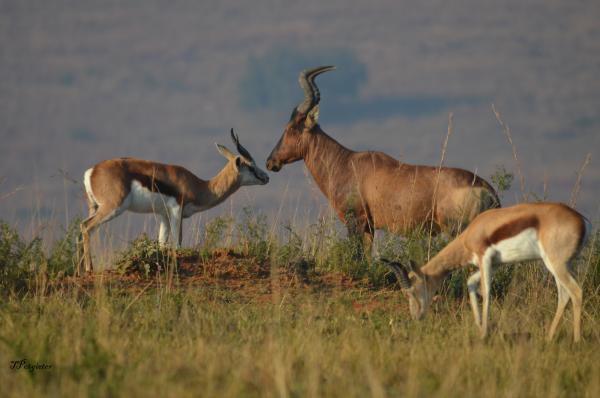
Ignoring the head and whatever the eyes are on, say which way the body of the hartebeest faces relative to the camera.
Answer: to the viewer's left

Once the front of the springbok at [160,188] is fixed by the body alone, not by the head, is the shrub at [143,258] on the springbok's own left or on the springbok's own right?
on the springbok's own right

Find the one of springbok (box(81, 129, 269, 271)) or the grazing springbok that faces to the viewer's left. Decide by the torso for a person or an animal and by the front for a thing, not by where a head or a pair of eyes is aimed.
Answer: the grazing springbok

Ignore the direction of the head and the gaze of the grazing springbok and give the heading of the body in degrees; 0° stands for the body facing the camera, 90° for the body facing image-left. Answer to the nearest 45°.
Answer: approximately 90°

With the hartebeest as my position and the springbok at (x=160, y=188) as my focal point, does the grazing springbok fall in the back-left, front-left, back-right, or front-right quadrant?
back-left

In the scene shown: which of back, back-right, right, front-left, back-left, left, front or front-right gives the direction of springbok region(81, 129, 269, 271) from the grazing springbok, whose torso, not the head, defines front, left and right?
front-right

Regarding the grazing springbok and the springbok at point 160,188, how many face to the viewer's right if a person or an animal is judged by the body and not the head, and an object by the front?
1

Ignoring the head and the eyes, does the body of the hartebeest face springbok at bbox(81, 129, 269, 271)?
yes

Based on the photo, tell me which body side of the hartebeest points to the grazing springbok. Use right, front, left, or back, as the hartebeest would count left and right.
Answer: left

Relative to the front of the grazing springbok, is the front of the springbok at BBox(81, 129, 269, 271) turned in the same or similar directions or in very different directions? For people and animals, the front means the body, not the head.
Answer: very different directions

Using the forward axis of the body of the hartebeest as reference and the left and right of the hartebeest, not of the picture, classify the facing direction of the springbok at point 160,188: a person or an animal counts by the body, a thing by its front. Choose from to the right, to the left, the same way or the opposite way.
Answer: the opposite way

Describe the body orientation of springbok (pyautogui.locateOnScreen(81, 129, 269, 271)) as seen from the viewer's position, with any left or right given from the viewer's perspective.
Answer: facing to the right of the viewer

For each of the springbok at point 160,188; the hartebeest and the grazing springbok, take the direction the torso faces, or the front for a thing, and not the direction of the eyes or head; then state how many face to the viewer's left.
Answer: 2

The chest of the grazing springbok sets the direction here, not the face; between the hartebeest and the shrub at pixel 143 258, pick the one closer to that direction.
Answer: the shrub

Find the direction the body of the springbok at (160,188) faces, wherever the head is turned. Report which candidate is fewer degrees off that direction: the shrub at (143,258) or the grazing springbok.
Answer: the grazing springbok

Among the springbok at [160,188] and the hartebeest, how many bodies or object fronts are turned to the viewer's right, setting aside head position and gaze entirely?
1

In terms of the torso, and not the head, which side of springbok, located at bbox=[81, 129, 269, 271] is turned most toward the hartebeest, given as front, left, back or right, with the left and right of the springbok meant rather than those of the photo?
front
